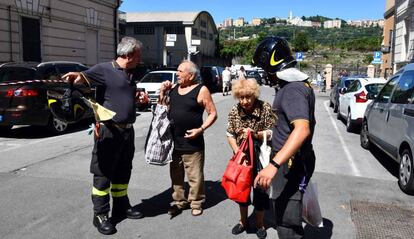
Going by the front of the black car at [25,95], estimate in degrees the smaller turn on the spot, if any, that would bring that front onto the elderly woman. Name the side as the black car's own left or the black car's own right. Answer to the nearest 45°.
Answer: approximately 135° to the black car's own right

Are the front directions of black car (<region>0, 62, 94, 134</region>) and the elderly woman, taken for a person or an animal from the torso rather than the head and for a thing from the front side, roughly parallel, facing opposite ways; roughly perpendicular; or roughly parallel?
roughly parallel, facing opposite ways

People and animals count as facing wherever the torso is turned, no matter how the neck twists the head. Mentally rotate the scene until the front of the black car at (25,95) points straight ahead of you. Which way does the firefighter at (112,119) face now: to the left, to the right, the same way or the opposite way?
to the right

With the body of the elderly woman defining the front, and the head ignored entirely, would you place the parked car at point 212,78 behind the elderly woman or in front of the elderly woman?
behind

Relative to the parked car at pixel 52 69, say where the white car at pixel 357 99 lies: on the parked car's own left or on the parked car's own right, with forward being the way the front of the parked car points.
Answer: on the parked car's own right

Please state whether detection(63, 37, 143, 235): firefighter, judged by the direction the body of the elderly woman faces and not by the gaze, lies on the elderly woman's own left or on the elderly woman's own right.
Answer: on the elderly woman's own right

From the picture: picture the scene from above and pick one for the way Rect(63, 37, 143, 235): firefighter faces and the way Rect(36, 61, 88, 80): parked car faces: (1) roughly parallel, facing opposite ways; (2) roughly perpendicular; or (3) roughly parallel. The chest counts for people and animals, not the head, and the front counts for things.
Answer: roughly perpendicular

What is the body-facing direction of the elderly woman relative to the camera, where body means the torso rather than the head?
toward the camera

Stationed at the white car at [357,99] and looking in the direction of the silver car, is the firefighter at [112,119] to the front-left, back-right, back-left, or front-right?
front-right

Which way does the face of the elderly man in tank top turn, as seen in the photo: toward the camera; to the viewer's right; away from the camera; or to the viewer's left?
to the viewer's left

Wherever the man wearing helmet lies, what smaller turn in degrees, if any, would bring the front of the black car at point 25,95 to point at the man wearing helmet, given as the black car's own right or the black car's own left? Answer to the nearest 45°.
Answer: approximately 135° to the black car's own right

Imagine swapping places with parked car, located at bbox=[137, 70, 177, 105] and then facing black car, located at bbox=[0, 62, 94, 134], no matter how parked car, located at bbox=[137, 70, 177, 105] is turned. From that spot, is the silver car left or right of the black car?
left

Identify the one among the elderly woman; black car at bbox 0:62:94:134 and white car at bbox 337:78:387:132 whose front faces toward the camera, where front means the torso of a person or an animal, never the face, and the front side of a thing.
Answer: the elderly woman

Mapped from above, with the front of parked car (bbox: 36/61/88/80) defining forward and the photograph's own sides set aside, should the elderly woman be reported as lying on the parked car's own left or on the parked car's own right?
on the parked car's own right

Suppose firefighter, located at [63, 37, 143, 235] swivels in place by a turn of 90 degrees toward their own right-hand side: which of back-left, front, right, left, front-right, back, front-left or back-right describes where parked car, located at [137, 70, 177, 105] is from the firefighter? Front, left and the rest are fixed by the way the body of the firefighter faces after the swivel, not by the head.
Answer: back-right
